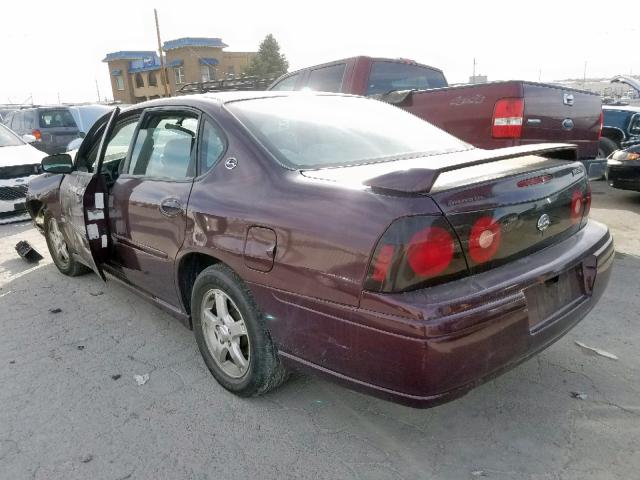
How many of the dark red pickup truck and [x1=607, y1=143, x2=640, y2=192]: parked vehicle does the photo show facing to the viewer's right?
0

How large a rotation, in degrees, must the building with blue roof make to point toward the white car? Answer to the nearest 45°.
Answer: approximately 45° to its left

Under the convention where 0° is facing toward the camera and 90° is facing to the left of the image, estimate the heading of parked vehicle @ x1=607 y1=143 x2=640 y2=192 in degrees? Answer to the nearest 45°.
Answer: approximately 45°

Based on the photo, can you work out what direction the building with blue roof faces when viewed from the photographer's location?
facing the viewer and to the left of the viewer

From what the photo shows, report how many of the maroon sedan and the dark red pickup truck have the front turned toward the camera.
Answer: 0

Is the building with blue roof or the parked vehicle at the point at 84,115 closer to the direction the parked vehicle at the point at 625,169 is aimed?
the parked vehicle

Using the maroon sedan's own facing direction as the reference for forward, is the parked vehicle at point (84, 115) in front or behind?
in front

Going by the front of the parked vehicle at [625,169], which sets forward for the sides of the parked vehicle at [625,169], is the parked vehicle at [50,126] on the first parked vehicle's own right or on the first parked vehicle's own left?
on the first parked vehicle's own right

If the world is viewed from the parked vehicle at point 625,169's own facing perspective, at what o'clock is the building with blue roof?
The building with blue roof is roughly at 3 o'clock from the parked vehicle.

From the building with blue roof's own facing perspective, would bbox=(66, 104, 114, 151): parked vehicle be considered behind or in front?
in front

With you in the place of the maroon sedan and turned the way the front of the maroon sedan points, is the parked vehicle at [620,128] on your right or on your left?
on your right

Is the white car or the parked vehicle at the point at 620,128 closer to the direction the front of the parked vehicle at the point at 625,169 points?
the white car

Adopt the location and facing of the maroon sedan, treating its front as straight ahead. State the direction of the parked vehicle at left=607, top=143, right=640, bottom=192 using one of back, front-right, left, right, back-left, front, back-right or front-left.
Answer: right
